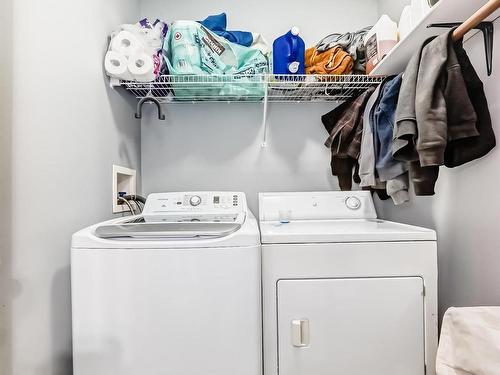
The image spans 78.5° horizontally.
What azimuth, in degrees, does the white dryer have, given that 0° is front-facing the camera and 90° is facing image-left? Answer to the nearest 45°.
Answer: approximately 0°

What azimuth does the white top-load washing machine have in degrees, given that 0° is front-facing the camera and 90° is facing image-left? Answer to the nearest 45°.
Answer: approximately 0°

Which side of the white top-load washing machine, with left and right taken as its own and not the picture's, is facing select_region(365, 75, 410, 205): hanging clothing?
left

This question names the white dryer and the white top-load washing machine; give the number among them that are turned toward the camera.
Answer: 2
